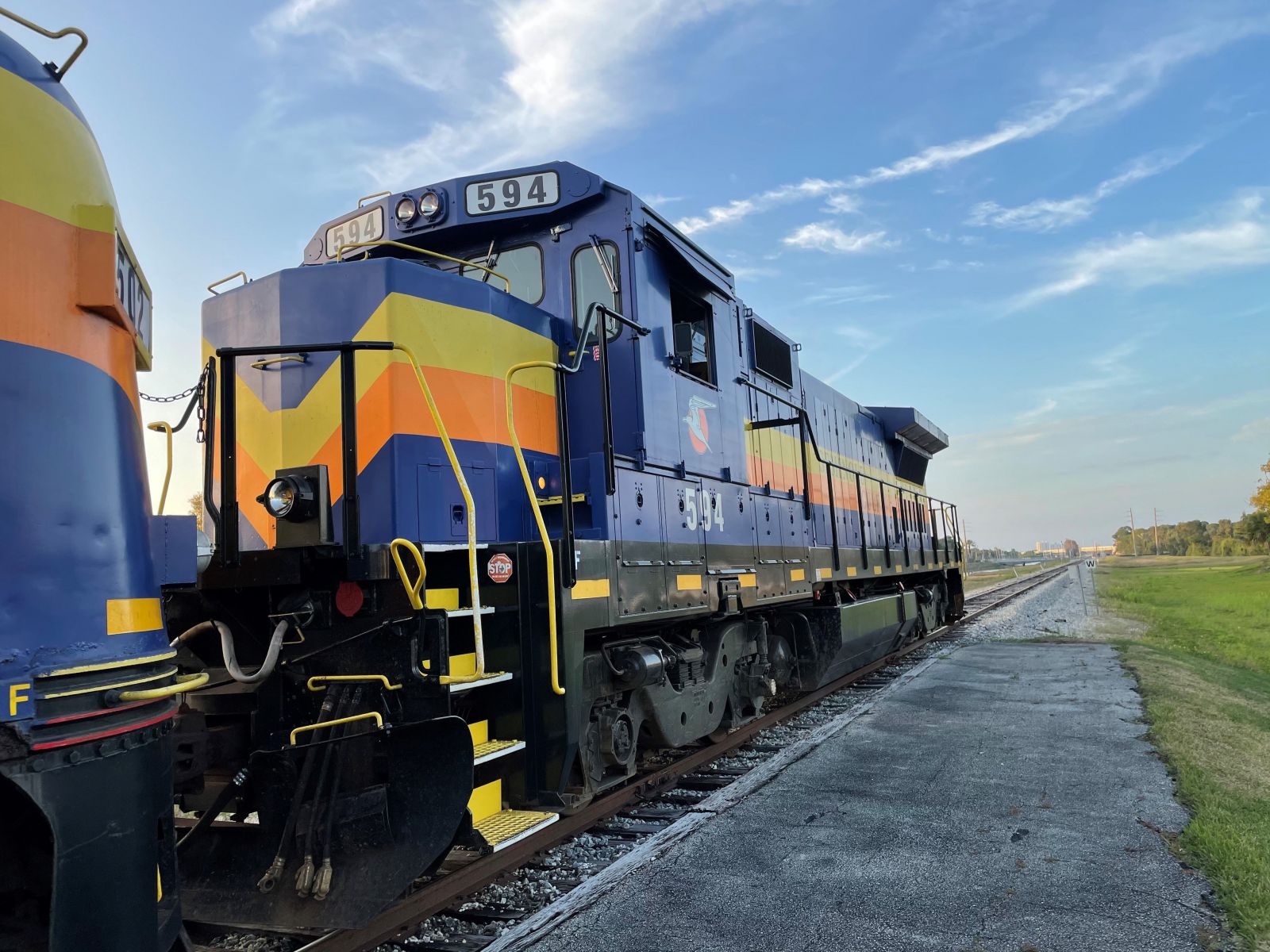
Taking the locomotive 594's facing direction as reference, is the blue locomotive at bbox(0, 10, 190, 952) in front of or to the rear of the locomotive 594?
in front
